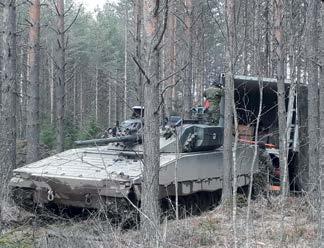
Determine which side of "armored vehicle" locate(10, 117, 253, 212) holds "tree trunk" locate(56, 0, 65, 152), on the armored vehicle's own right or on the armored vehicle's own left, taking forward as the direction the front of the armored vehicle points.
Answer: on the armored vehicle's own right

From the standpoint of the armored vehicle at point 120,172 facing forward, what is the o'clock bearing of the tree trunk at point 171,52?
The tree trunk is roughly at 5 o'clock from the armored vehicle.

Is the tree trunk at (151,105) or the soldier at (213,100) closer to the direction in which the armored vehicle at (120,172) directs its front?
the tree trunk

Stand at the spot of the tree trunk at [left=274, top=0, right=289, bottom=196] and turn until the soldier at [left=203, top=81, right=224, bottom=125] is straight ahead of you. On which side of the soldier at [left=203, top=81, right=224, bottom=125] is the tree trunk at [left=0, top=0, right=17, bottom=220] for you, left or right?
left

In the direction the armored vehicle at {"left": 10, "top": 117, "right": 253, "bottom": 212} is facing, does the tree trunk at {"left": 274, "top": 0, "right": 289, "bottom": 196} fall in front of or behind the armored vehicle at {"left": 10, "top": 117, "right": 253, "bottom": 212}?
behind

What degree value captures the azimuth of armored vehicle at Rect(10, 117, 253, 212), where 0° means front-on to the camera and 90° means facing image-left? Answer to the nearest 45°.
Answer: approximately 45°

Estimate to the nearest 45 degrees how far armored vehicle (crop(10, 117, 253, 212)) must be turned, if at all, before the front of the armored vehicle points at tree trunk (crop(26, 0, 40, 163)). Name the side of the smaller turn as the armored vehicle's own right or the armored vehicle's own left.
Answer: approximately 90° to the armored vehicle's own right
